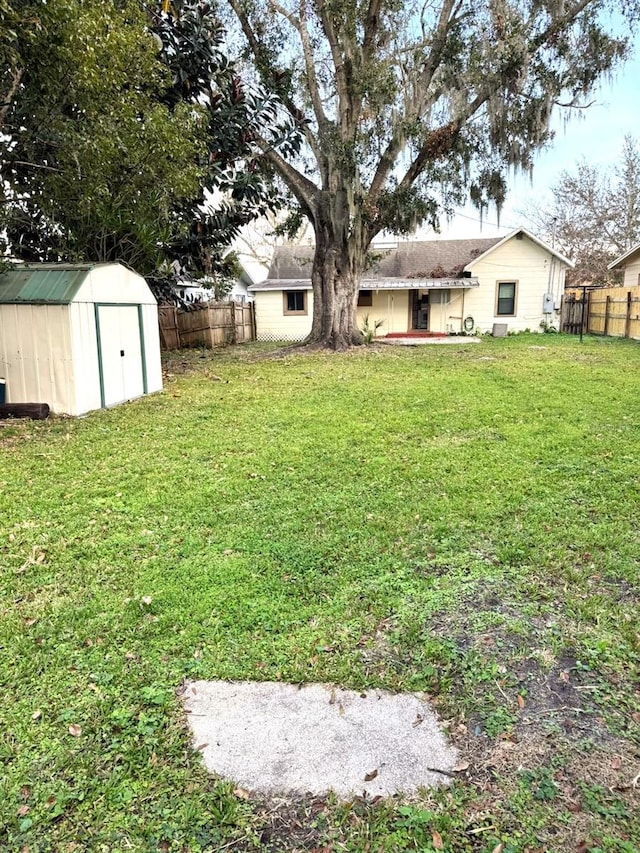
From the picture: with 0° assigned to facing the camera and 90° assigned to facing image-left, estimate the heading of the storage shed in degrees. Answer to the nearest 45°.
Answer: approximately 315°

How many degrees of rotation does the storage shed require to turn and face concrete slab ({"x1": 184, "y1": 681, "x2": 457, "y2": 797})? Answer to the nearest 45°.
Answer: approximately 45° to its right

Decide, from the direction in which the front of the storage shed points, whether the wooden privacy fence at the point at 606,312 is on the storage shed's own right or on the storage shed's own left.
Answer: on the storage shed's own left

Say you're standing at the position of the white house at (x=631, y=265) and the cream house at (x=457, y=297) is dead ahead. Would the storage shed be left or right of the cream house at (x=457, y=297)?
left

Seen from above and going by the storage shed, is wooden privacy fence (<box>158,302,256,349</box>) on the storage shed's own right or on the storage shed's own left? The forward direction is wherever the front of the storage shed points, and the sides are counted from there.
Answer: on the storage shed's own left

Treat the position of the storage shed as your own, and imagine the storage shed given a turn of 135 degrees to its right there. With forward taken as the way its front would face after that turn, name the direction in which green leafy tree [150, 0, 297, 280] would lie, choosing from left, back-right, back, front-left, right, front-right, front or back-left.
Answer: back-right

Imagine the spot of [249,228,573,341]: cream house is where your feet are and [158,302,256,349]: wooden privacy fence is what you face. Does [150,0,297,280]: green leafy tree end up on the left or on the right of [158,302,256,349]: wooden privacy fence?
left
